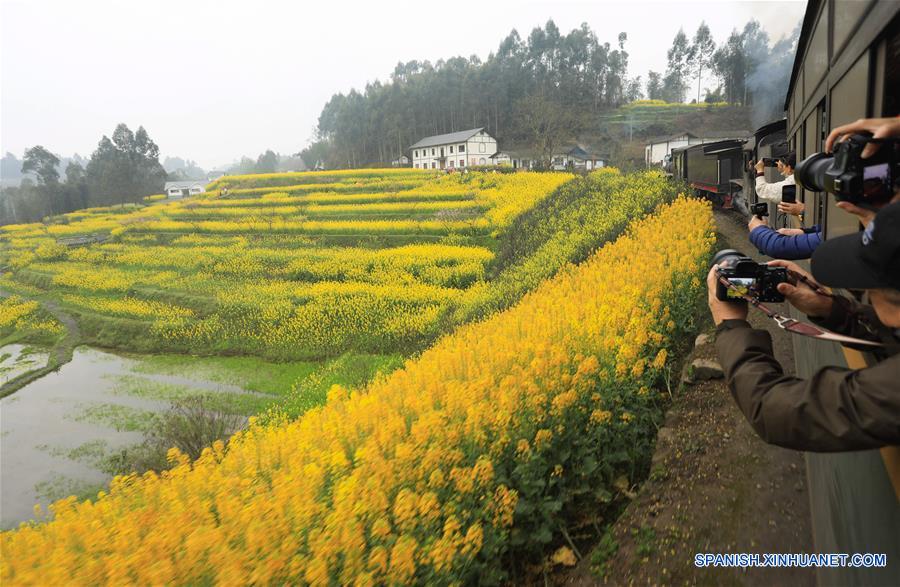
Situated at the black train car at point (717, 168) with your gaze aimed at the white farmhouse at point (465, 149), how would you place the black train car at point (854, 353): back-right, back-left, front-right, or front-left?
back-left

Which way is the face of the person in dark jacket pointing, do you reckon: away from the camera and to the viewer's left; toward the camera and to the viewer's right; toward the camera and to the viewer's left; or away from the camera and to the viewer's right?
away from the camera and to the viewer's left

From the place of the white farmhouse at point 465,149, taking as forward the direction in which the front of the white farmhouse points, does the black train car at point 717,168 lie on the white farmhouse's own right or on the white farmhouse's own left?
on the white farmhouse's own left

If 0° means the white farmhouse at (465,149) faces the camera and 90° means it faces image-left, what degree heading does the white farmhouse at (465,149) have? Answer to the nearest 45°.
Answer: approximately 45°

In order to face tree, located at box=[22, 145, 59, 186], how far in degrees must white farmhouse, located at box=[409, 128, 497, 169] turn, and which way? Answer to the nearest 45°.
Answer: approximately 45° to its right
